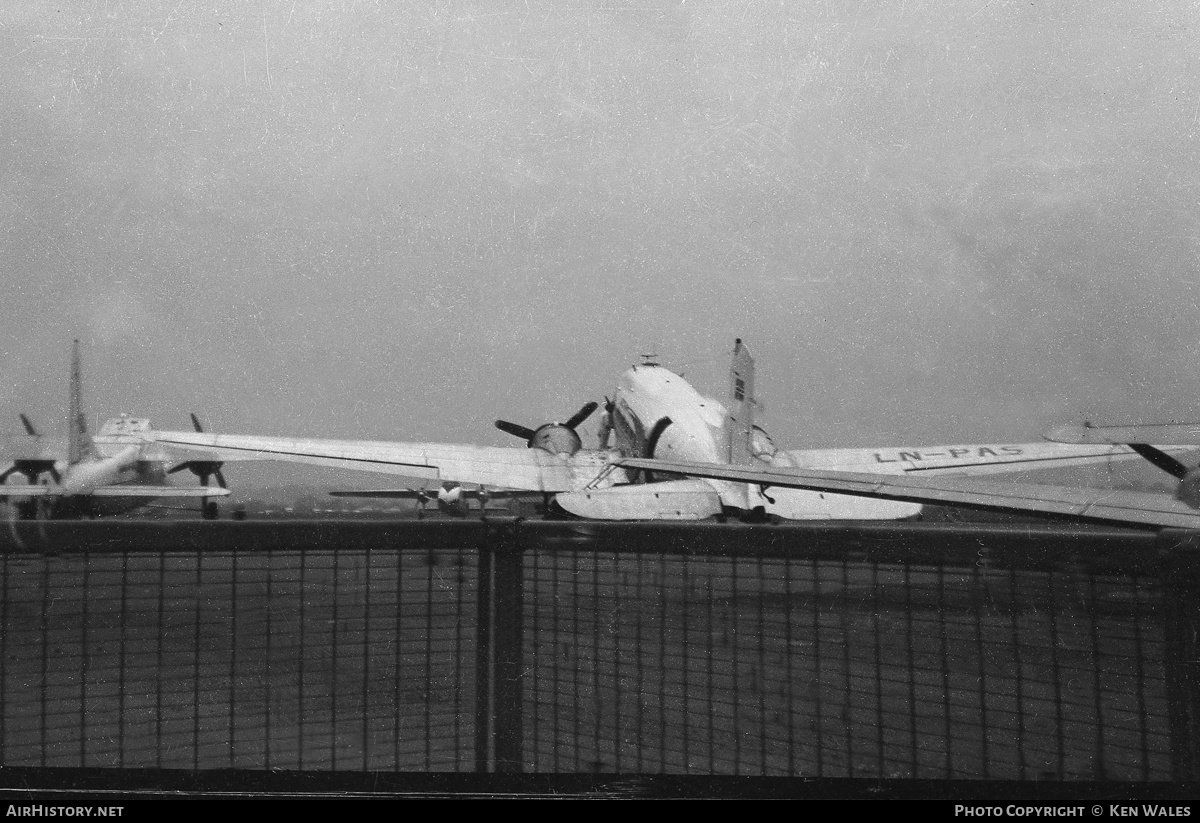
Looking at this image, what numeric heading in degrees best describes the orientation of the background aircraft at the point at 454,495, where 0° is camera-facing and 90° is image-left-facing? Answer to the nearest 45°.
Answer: approximately 0°
